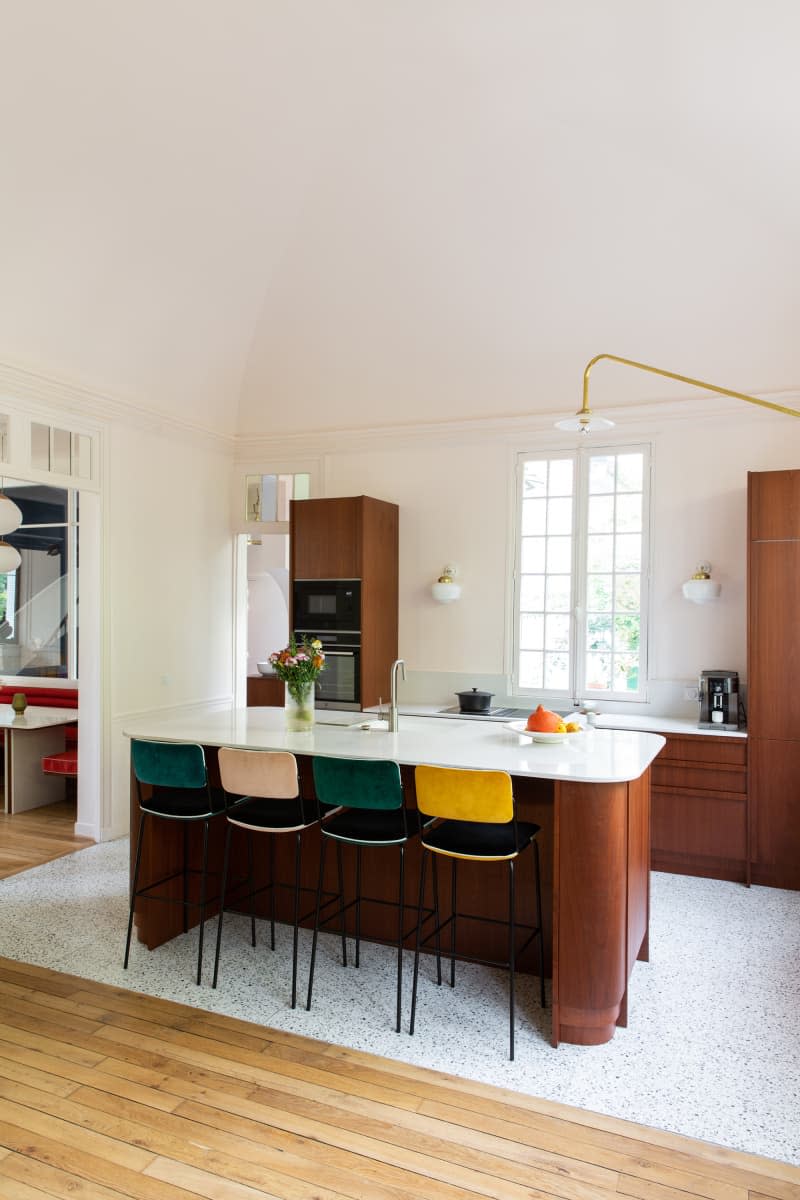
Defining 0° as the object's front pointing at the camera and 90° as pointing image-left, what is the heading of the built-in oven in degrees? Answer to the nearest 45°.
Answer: approximately 0°

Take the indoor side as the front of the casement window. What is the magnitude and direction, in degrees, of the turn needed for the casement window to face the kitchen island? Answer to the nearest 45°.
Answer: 0° — it already faces it

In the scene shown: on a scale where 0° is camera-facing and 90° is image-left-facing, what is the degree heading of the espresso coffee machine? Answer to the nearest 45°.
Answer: approximately 0°

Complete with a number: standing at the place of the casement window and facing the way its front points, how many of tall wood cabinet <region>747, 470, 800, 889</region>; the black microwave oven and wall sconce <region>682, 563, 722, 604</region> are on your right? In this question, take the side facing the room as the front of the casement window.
1

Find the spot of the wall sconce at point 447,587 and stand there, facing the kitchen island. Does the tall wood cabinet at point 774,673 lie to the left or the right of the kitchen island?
left

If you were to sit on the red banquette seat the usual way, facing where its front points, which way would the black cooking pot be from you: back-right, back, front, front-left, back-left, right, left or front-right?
front-left

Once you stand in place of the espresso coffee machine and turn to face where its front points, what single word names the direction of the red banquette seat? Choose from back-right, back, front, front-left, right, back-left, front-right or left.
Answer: right

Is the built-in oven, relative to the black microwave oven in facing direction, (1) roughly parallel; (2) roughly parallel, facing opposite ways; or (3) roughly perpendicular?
roughly parallel

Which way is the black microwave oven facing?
toward the camera

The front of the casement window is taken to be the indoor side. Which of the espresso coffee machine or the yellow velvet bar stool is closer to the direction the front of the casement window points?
the yellow velvet bar stool
